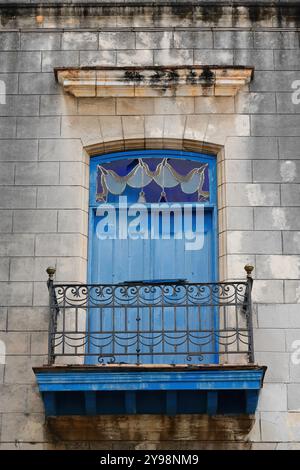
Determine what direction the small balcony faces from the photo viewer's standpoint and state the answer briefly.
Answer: facing the viewer
